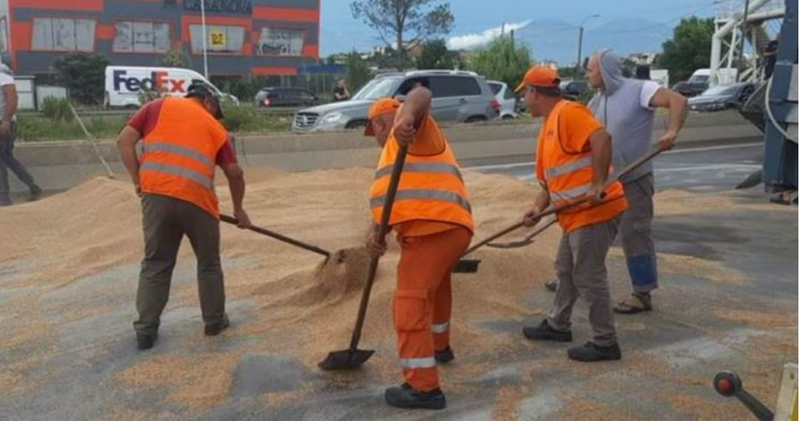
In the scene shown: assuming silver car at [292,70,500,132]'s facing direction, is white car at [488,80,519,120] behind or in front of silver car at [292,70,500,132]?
behind

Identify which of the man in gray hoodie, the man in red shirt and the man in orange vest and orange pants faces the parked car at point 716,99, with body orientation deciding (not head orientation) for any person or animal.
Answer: the man in red shirt

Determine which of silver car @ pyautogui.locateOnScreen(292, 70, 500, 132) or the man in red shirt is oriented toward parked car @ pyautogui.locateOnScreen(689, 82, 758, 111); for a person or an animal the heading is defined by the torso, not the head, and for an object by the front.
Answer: the man in red shirt

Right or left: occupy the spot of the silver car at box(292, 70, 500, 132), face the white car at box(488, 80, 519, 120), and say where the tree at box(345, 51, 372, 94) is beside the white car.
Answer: left

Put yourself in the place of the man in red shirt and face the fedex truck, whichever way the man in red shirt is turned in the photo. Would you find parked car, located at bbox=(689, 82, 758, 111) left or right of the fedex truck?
right

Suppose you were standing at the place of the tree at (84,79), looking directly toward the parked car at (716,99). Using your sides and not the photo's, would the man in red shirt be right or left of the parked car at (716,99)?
right

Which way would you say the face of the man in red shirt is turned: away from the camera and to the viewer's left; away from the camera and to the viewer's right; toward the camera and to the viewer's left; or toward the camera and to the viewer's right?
away from the camera and to the viewer's right

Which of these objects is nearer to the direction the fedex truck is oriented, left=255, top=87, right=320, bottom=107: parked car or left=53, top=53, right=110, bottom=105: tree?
the parked car

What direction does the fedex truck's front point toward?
to the viewer's right
